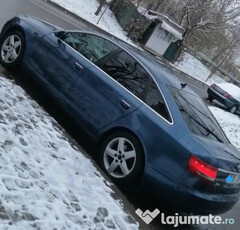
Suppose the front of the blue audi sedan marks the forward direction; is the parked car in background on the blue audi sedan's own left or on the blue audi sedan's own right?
on the blue audi sedan's own right

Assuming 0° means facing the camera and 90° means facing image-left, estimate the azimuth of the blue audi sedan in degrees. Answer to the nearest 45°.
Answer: approximately 135°
